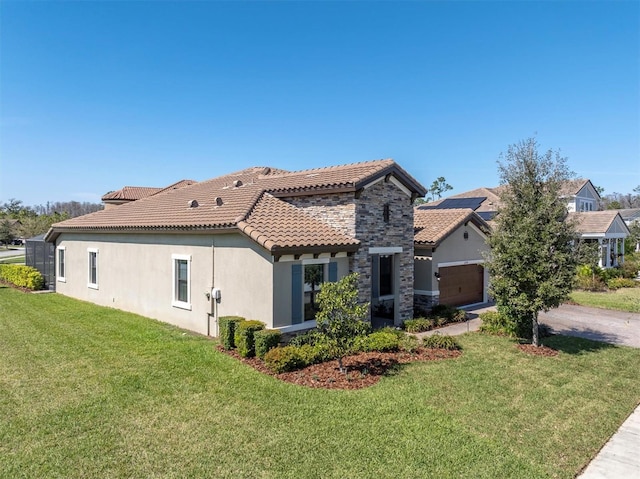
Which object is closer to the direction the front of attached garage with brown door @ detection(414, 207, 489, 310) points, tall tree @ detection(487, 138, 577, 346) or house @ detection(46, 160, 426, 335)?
the tall tree

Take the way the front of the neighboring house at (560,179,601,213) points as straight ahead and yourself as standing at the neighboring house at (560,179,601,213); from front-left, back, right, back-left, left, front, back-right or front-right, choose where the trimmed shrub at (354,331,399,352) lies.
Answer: front-right

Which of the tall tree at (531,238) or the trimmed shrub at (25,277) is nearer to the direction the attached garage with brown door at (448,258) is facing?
the tall tree

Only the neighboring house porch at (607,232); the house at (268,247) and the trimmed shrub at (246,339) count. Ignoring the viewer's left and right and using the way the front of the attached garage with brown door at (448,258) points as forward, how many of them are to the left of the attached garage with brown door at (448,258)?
1

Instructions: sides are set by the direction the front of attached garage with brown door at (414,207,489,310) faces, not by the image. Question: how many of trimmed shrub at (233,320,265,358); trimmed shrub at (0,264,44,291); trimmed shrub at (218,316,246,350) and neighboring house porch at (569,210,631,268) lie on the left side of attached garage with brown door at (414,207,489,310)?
1

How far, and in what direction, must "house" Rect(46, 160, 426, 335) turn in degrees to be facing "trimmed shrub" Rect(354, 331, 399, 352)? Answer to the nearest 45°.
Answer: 0° — it already faces it

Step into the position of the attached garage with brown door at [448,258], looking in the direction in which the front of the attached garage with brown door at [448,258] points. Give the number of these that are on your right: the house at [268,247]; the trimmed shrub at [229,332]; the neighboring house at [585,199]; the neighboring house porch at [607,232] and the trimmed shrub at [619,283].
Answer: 2

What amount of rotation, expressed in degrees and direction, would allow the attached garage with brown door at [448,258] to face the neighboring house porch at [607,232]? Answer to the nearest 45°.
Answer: approximately 90° to its left

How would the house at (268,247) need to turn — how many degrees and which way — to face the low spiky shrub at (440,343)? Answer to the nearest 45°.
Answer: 0° — it already faces it

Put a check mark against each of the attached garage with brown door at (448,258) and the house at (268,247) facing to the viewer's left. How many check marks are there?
0

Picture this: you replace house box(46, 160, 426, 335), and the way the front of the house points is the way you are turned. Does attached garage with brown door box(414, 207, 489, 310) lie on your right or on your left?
on your left

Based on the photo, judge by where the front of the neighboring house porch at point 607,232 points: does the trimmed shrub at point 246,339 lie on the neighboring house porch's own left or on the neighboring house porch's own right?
on the neighboring house porch's own right

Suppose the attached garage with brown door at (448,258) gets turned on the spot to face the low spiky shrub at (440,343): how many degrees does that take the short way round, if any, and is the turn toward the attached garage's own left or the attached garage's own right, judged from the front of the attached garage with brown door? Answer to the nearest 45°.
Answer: approximately 45° to the attached garage's own right
